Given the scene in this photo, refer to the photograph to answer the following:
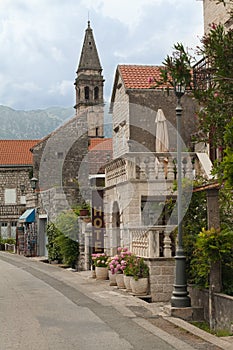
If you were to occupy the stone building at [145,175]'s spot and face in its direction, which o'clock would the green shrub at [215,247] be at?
The green shrub is roughly at 10 o'clock from the stone building.

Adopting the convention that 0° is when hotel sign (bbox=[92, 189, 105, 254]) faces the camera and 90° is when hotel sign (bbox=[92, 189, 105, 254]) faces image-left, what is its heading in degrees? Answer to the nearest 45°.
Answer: approximately 0°

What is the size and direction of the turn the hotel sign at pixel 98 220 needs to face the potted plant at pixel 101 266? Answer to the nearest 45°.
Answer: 0° — it already faces it

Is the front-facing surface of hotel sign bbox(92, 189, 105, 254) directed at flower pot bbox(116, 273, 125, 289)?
yes

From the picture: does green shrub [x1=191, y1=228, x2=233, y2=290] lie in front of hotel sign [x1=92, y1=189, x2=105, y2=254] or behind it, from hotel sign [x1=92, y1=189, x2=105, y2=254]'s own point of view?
in front

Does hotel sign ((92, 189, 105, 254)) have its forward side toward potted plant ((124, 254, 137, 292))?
yes

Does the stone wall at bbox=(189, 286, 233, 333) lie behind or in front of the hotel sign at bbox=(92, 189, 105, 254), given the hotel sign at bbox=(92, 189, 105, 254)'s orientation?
in front

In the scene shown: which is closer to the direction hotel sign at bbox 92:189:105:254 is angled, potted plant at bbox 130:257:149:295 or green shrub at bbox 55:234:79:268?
the potted plant

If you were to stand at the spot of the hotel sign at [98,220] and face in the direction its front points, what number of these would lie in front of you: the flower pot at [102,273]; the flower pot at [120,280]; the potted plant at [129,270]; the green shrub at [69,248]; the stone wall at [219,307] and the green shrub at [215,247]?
5
